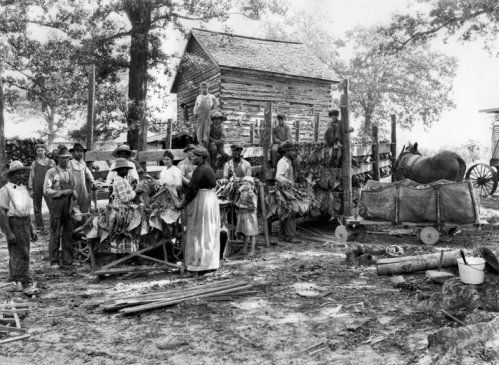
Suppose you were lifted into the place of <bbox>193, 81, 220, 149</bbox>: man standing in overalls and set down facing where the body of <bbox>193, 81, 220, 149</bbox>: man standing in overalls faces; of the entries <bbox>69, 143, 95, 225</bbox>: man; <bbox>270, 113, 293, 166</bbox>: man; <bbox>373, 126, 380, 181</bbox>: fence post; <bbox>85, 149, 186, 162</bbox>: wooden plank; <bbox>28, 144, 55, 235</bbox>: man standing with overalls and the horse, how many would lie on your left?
3

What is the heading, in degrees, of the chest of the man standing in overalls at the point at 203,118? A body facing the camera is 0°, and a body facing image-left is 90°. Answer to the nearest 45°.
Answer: approximately 0°

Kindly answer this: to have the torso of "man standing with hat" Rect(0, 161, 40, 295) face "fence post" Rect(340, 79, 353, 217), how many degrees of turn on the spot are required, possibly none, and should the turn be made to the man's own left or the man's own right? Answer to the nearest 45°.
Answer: approximately 45° to the man's own left

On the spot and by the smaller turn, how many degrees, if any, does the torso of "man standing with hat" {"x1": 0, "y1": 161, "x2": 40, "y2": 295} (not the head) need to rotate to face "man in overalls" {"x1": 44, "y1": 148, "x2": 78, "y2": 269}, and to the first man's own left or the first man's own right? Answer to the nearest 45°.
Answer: approximately 90° to the first man's own left

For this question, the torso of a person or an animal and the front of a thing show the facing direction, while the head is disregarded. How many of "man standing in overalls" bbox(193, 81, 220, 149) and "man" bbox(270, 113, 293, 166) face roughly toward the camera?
2

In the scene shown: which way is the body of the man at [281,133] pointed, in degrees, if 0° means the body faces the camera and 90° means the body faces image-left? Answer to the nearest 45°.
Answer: approximately 0°

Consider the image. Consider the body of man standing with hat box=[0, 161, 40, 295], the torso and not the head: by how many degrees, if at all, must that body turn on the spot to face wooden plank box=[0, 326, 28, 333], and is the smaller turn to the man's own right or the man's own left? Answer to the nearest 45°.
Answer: approximately 45° to the man's own right

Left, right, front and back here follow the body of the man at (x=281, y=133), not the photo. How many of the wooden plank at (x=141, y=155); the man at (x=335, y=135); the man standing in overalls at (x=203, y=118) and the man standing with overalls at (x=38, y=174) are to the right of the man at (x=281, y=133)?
3

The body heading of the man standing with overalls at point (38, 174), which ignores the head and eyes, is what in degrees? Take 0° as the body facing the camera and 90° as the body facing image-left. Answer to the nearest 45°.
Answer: approximately 315°

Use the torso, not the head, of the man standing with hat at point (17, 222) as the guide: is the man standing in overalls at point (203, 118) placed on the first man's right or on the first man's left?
on the first man's left
